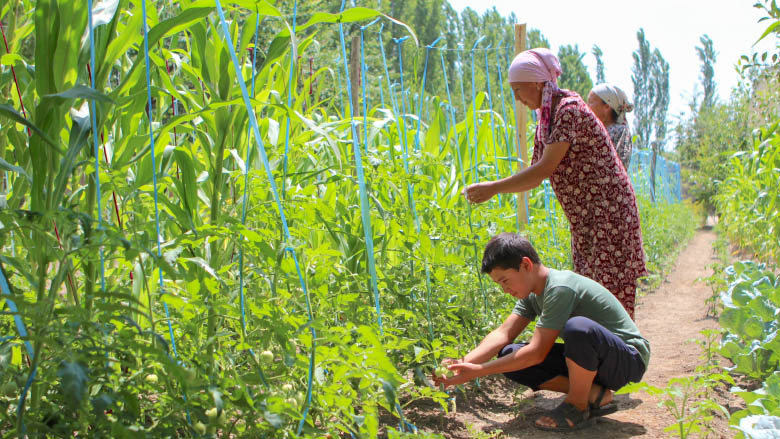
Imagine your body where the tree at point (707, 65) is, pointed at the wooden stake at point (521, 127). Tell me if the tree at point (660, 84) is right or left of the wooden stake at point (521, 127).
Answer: right

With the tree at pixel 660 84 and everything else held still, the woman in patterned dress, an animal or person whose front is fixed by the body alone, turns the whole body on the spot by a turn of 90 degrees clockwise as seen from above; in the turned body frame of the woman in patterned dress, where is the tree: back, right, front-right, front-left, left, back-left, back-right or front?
front

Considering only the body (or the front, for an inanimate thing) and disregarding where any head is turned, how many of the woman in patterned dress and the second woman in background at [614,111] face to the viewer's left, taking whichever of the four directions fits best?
2

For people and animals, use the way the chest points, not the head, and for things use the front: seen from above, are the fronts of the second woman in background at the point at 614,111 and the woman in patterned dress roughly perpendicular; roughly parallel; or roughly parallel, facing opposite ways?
roughly parallel

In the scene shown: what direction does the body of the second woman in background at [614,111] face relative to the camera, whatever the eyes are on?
to the viewer's left

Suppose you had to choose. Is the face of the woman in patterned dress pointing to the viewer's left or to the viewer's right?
to the viewer's left

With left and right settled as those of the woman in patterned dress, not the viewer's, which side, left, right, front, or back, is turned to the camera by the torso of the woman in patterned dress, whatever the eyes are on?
left

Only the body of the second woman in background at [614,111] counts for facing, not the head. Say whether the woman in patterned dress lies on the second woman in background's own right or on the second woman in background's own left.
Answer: on the second woman in background's own left

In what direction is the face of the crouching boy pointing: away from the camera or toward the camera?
toward the camera

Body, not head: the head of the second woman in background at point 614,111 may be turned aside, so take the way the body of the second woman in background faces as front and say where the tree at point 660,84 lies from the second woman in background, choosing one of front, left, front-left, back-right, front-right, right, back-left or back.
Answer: right

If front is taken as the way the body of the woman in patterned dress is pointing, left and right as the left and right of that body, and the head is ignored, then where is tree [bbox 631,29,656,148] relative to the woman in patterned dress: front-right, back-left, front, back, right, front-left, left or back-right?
right

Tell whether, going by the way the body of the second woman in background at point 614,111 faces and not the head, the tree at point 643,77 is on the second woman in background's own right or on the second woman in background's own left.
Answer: on the second woman in background's own right

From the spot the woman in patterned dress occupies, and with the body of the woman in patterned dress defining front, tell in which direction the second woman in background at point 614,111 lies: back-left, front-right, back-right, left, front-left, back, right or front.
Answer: right

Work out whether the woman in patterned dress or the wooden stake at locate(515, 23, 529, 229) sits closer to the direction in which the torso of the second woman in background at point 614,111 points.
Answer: the wooden stake

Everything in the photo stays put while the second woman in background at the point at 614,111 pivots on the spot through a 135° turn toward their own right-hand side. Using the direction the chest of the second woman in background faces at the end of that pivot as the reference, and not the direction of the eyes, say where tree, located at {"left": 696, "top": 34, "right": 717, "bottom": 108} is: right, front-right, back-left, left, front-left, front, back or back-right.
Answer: front-left
